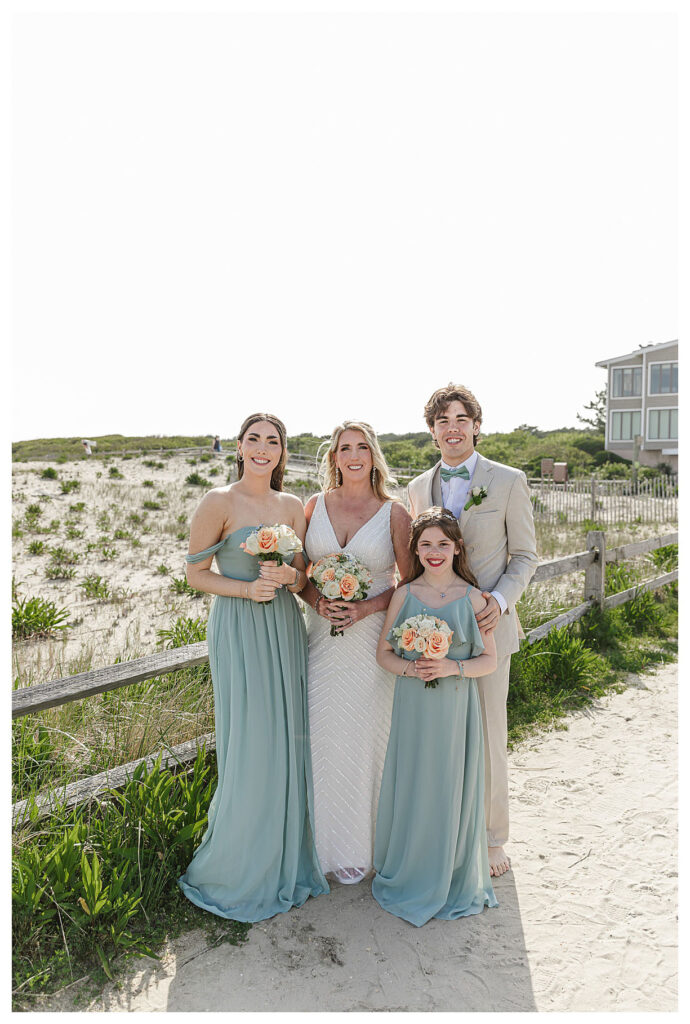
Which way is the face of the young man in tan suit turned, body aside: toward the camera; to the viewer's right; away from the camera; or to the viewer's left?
toward the camera

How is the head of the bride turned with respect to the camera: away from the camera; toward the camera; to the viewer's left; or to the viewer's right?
toward the camera

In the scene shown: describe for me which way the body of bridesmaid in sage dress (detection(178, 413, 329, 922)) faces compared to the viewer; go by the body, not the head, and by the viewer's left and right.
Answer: facing the viewer and to the right of the viewer

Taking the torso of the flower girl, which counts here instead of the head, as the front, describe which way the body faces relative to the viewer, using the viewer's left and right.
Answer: facing the viewer

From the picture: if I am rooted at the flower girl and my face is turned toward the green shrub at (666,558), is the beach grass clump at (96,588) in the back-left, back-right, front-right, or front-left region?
front-left

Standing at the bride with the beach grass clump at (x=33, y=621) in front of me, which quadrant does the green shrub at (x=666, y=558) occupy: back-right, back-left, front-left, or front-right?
front-right

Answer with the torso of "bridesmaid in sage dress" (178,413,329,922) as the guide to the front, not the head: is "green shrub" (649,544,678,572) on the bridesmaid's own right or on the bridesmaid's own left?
on the bridesmaid's own left

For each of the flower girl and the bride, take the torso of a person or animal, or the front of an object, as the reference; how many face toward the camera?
2

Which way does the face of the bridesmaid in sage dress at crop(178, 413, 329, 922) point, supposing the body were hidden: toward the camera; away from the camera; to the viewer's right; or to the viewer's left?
toward the camera

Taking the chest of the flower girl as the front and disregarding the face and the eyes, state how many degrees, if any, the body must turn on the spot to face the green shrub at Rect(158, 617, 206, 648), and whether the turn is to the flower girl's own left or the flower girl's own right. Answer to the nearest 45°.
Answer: approximately 135° to the flower girl's own right

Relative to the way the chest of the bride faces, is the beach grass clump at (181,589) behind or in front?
behind

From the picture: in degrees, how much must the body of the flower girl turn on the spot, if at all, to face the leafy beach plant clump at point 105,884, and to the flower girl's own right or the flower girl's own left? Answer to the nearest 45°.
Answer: approximately 90° to the flower girl's own right

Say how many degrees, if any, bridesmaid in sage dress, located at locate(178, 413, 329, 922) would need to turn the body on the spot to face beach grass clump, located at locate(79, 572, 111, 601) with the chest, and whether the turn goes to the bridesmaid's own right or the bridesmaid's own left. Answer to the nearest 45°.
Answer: approximately 135° to the bridesmaid's own left

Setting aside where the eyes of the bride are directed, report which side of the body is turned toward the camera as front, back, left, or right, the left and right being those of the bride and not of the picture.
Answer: front

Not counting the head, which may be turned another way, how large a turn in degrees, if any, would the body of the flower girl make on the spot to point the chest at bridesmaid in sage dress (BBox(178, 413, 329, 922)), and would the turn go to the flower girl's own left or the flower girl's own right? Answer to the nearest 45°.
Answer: approximately 90° to the flower girl's own right

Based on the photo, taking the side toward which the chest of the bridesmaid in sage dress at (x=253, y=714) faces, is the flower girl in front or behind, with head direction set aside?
in front
